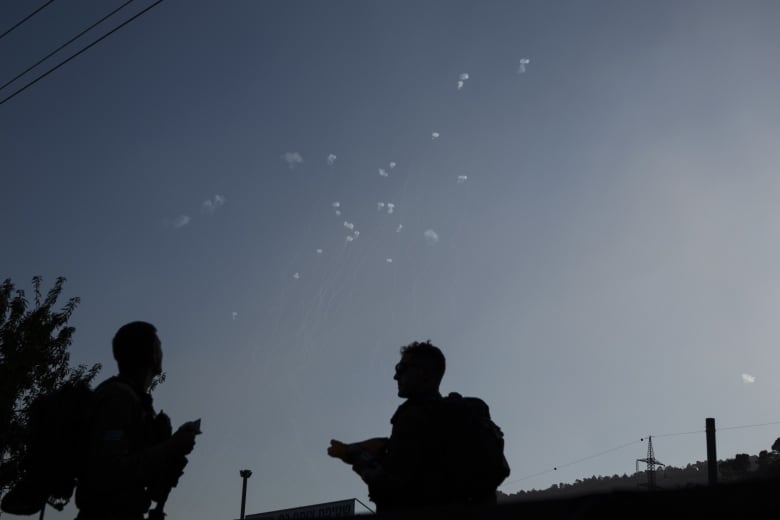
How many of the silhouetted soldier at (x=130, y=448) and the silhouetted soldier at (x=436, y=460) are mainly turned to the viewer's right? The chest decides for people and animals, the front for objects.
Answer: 1

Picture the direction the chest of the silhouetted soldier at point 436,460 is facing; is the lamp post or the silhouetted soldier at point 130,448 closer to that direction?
the silhouetted soldier

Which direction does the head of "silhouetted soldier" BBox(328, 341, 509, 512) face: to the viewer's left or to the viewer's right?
to the viewer's left

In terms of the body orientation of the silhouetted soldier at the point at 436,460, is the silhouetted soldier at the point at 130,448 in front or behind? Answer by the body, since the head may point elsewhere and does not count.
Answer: in front

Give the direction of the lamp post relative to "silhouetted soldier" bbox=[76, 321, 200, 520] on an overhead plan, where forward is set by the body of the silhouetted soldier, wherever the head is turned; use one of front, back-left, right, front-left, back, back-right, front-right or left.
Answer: left

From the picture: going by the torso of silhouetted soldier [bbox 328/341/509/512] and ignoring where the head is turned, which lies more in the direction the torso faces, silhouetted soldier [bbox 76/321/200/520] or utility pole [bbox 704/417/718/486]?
the silhouetted soldier

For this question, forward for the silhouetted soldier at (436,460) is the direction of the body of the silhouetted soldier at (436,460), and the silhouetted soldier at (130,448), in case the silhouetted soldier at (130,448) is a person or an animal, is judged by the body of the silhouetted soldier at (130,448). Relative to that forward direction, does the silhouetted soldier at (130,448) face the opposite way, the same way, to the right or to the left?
the opposite way

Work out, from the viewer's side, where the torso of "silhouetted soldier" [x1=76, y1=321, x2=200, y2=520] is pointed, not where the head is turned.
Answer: to the viewer's right

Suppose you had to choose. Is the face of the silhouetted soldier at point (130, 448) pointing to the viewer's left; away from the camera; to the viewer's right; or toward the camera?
to the viewer's right

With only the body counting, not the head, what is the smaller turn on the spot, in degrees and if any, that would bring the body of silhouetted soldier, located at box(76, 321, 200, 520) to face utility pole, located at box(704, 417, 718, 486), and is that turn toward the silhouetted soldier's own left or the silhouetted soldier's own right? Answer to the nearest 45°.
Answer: approximately 45° to the silhouetted soldier's own left

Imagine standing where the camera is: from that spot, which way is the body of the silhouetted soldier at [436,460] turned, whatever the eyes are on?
to the viewer's left
